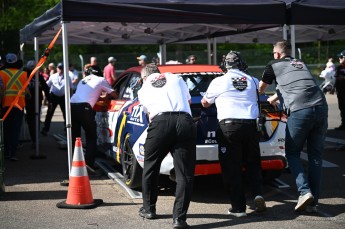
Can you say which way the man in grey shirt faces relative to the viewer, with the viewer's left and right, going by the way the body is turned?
facing away from the viewer and to the left of the viewer

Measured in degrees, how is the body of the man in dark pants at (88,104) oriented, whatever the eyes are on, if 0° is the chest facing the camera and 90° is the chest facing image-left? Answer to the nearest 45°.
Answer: approximately 225°

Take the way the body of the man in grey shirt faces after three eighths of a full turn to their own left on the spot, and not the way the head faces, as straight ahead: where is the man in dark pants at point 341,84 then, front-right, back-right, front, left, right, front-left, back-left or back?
back

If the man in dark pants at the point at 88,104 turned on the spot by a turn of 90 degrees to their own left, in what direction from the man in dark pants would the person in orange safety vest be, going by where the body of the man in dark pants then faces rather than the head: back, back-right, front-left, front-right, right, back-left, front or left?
front

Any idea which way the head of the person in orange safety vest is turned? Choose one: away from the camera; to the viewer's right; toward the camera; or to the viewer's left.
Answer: away from the camera

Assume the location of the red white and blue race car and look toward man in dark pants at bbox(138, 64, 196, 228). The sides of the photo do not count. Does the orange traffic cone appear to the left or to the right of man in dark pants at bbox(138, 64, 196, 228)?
right

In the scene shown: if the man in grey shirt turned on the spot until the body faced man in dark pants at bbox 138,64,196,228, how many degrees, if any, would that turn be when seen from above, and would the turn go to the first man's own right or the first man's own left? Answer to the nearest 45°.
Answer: approximately 90° to the first man's own left

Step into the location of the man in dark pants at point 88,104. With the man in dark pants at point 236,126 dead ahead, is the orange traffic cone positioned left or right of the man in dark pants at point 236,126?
right

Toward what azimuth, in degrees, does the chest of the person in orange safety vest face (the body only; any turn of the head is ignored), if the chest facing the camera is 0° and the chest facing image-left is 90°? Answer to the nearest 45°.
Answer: approximately 180°
